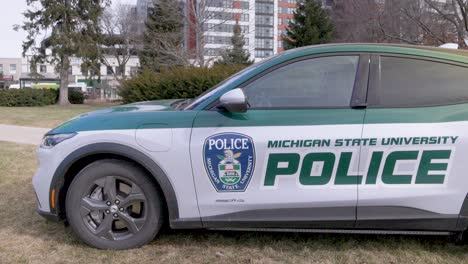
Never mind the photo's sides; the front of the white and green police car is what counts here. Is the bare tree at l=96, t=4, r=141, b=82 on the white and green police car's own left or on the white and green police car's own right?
on the white and green police car's own right

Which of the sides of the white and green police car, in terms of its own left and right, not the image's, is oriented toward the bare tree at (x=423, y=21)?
right

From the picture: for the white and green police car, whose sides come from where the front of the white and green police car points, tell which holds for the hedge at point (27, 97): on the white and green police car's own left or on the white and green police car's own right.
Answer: on the white and green police car's own right

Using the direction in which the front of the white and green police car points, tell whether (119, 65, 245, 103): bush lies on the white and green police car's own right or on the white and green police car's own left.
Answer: on the white and green police car's own right

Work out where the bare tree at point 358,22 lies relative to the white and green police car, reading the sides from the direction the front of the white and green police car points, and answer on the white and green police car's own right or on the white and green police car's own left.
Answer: on the white and green police car's own right

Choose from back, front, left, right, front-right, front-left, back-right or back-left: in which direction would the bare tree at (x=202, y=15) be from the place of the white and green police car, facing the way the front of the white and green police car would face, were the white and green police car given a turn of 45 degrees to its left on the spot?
back-right

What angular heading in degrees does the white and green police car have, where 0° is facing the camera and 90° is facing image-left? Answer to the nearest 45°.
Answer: approximately 90°
